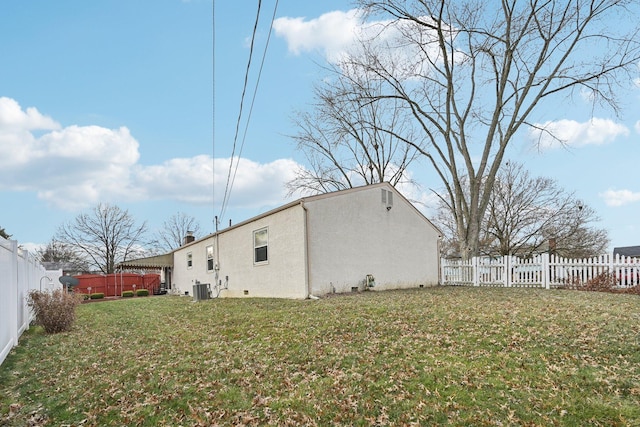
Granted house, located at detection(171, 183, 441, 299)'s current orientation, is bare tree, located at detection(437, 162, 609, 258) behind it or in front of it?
in front

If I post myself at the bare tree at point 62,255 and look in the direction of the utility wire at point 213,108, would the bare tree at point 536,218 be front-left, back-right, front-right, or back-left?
front-left

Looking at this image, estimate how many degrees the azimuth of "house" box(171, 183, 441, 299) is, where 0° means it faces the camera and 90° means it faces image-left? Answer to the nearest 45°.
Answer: approximately 225°

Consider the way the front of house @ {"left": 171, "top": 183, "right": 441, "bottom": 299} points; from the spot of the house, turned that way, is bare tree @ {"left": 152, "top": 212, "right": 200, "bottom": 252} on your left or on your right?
on your left

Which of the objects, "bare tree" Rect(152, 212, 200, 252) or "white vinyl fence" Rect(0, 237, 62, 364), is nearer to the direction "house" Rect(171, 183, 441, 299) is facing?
the bare tree
